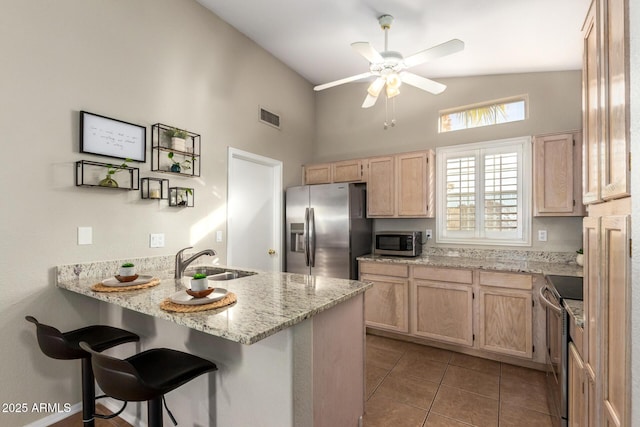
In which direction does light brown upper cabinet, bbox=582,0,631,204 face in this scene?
to the viewer's left

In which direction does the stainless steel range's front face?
to the viewer's left

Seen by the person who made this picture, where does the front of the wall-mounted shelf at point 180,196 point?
facing the viewer and to the right of the viewer

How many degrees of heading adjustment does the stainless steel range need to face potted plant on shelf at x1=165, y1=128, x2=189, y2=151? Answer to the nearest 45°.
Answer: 0° — it already faces it

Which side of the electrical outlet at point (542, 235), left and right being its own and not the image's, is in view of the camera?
front

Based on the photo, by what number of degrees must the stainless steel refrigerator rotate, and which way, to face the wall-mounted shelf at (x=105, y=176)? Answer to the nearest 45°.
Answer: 0° — it already faces it

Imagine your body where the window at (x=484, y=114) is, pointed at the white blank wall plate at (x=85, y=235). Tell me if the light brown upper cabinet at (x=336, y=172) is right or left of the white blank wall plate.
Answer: right

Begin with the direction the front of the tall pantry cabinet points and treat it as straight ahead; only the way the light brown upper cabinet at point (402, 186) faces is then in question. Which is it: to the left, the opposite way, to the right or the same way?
to the left

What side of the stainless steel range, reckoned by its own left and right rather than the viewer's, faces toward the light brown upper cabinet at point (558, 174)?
right

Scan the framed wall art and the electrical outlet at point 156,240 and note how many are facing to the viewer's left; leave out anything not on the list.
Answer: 0

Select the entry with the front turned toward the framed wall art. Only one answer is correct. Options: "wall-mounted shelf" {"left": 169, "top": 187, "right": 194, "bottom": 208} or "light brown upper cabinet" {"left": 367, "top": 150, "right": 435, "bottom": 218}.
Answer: the light brown upper cabinet

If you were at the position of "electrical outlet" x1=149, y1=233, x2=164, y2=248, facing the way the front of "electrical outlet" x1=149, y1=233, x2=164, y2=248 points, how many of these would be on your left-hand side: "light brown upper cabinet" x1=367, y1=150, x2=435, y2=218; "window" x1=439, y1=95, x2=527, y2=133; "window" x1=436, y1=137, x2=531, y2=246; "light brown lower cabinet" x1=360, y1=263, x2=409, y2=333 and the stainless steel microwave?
5

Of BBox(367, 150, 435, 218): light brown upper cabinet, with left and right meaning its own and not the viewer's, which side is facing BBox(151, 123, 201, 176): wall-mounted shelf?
front
